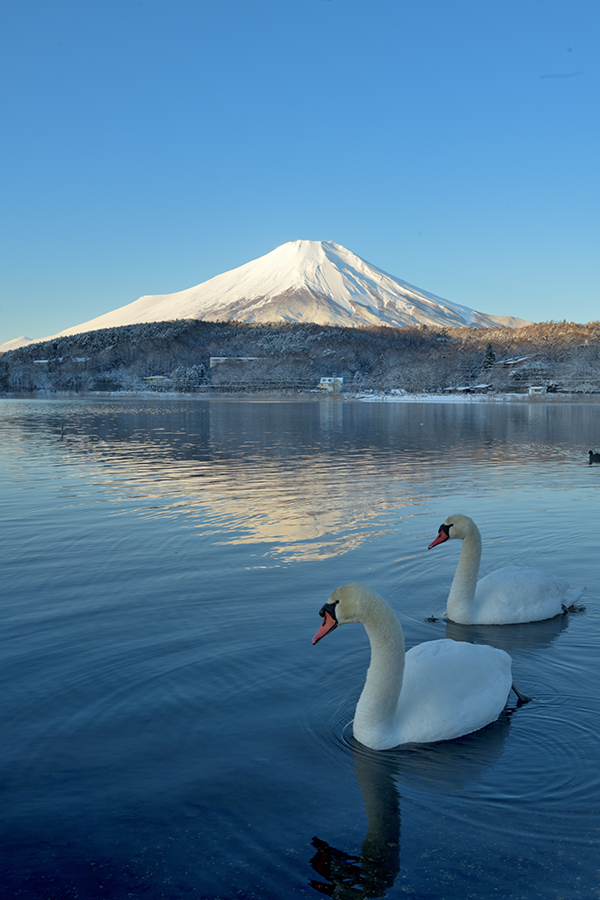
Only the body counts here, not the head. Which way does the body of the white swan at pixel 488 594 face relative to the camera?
to the viewer's left

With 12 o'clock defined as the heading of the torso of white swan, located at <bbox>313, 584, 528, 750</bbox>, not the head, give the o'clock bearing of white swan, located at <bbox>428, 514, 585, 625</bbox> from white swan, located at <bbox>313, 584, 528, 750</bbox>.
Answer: white swan, located at <bbox>428, 514, 585, 625</bbox> is roughly at 5 o'clock from white swan, located at <bbox>313, 584, 528, 750</bbox>.

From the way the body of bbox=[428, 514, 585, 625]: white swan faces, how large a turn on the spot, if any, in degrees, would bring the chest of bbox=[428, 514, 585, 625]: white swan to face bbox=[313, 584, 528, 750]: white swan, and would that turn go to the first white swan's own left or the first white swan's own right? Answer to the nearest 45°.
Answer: approximately 90° to the first white swan's own left

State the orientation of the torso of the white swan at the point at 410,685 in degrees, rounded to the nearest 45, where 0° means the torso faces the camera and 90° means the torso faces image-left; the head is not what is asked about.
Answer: approximately 45°
